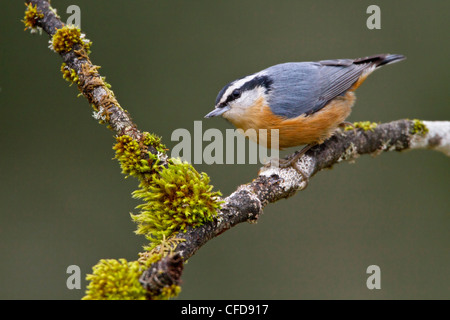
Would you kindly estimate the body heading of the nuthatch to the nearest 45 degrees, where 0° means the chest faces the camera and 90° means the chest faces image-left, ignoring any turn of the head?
approximately 90°
